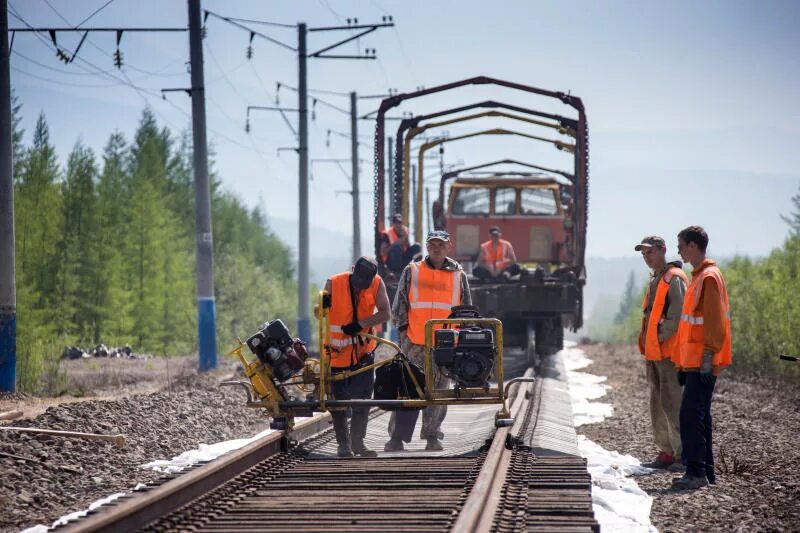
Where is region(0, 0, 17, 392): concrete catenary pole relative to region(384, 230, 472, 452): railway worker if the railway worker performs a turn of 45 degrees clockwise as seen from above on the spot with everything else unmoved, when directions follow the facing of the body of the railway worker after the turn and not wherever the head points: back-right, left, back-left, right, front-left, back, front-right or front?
right

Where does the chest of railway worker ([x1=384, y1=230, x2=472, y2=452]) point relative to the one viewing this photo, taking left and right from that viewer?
facing the viewer

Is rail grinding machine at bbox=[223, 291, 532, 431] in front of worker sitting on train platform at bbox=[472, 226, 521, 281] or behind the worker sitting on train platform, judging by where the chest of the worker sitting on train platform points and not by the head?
in front

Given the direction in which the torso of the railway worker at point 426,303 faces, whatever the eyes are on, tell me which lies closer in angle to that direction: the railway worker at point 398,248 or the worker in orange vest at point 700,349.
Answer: the worker in orange vest

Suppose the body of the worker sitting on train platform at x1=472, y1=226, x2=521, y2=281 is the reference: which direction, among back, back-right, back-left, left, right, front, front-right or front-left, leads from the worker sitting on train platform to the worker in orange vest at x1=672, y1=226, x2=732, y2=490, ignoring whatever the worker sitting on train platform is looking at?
front

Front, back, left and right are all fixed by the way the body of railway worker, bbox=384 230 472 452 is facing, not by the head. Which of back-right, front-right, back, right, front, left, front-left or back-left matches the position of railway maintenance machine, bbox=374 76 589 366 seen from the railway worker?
back

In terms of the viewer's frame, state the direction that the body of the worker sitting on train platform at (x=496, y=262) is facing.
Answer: toward the camera

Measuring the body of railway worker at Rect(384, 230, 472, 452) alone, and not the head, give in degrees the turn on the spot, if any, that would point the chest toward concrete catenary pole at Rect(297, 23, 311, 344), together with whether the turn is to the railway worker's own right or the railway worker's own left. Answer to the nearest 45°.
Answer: approximately 180°

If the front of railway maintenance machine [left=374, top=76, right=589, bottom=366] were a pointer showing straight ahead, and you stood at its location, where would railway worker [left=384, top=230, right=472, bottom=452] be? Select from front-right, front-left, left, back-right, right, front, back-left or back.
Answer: front

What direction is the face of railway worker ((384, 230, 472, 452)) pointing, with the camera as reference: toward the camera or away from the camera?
toward the camera

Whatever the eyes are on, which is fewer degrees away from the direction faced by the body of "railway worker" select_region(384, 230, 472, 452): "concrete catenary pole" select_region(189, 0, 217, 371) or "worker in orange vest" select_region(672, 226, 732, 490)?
the worker in orange vest

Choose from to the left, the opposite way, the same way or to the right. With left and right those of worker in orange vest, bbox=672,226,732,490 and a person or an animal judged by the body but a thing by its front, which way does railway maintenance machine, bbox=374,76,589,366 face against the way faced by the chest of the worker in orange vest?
to the left

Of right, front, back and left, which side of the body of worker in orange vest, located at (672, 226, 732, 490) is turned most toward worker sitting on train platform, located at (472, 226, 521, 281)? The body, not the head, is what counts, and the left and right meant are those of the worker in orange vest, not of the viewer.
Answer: right

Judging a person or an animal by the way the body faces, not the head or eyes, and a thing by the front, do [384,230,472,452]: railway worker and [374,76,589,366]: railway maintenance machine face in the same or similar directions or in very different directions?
same or similar directions

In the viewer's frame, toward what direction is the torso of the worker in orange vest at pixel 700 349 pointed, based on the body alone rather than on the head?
to the viewer's left

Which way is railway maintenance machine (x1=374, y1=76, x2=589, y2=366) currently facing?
toward the camera

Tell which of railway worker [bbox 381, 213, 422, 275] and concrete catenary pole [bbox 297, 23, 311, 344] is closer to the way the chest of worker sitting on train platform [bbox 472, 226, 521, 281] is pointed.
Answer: the railway worker
